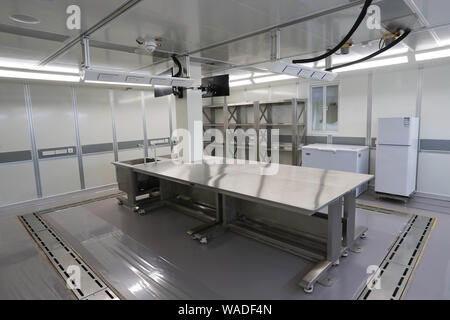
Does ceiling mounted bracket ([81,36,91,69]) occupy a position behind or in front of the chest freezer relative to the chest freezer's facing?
in front

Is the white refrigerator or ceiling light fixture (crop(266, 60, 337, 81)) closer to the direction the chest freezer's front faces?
the ceiling light fixture

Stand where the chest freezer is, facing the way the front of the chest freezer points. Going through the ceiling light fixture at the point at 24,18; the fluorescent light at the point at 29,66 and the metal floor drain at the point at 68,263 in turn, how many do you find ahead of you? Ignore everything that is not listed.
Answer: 3

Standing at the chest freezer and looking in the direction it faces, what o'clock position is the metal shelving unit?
The metal shelving unit is roughly at 3 o'clock from the chest freezer.

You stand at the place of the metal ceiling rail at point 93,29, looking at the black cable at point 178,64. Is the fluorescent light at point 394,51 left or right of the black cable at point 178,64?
right

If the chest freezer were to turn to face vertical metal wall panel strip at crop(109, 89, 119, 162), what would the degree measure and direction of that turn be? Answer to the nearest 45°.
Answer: approximately 45° to its right

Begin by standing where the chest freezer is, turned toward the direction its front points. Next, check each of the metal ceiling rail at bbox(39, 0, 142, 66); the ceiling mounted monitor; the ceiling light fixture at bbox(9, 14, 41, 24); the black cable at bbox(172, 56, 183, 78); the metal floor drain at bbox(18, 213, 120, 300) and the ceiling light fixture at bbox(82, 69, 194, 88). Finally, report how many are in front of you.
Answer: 6

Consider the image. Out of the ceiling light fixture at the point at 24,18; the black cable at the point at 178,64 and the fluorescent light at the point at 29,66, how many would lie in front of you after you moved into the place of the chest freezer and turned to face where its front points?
3

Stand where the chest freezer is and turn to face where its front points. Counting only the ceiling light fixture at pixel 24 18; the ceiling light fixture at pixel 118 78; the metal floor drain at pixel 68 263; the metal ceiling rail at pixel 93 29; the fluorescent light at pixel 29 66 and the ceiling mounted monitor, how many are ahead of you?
6

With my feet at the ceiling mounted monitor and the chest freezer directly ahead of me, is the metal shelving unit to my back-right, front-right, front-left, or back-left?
front-left

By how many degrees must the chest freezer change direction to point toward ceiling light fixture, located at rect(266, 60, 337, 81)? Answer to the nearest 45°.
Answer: approximately 45° to its left

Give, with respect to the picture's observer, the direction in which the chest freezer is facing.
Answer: facing the viewer and to the left of the viewer

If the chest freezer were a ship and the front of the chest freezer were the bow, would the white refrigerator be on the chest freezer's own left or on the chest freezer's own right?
on the chest freezer's own left
